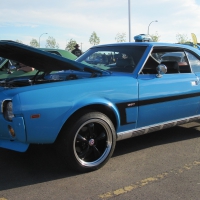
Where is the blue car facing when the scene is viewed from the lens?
facing the viewer and to the left of the viewer
